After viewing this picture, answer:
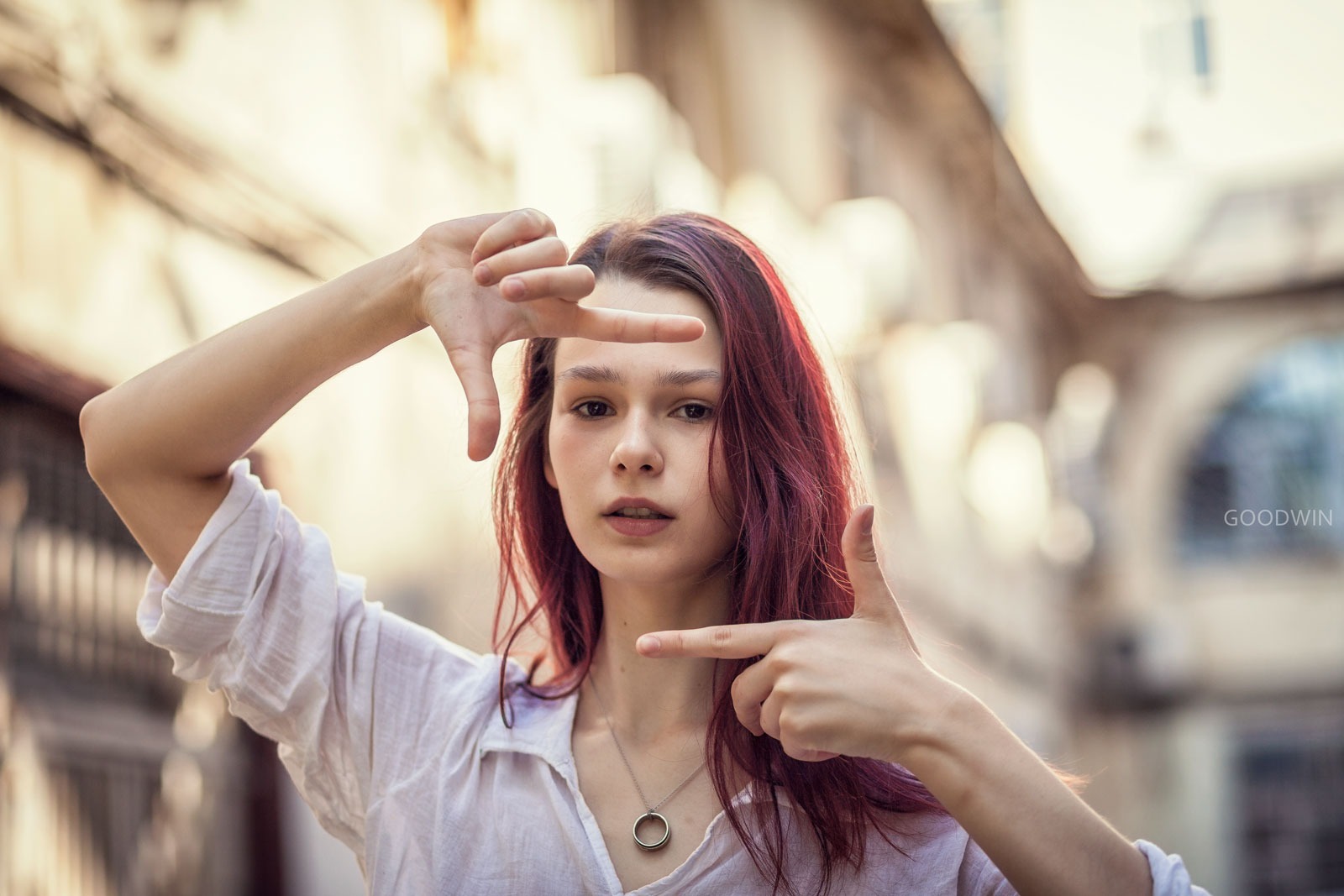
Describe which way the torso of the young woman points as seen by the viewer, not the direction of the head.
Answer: toward the camera

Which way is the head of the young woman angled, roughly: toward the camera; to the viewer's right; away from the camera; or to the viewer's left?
toward the camera
